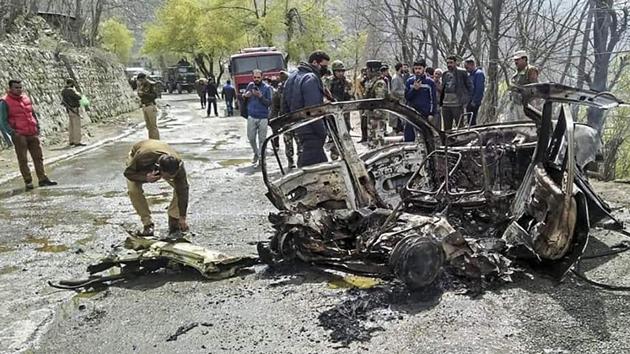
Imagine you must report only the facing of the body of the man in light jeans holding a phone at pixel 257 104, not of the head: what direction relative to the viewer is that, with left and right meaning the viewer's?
facing the viewer

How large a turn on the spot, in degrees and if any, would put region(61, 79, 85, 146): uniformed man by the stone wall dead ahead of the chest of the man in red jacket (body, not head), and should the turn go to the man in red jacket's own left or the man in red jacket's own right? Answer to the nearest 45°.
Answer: approximately 135° to the man in red jacket's own left

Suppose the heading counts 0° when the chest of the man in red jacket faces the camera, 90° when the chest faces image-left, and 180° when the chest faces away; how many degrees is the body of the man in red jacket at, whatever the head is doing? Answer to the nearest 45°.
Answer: approximately 315°

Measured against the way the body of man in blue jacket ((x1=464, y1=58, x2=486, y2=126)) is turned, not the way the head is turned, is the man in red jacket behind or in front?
in front

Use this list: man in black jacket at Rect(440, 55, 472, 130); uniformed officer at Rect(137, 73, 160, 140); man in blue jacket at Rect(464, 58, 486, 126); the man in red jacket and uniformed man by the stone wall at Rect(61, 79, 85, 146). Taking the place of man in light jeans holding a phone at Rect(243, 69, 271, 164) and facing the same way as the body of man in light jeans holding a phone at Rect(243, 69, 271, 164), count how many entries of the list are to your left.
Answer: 2

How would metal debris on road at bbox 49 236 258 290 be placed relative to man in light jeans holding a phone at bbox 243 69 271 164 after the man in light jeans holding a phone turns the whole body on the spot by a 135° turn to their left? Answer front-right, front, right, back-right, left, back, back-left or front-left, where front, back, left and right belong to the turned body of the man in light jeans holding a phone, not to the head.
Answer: back-right

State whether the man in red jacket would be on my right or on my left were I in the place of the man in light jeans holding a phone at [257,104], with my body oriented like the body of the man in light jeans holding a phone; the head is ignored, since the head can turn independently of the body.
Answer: on my right

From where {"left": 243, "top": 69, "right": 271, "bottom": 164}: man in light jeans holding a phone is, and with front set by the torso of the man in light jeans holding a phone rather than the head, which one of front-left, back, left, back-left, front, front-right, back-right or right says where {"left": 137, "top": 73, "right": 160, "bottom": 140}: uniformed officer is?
back-right

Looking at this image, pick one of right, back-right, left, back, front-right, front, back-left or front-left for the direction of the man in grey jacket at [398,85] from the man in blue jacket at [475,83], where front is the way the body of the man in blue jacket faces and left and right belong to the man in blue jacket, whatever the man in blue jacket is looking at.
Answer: front-right
